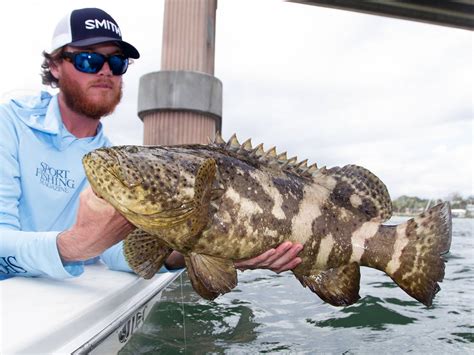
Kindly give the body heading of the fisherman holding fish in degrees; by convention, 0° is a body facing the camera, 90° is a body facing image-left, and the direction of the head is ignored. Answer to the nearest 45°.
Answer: approximately 315°

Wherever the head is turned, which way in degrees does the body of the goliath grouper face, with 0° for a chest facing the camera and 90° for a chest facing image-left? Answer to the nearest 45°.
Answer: approximately 90°
